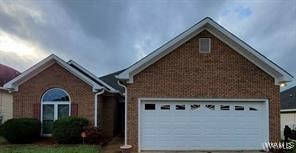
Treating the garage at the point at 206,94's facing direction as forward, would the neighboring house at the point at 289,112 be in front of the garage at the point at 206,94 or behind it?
behind

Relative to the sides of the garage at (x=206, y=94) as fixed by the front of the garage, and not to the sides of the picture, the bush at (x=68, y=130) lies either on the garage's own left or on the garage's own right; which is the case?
on the garage's own right

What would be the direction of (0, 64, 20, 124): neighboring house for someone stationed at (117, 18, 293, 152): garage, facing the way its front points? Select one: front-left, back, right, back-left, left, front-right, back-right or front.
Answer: back-right

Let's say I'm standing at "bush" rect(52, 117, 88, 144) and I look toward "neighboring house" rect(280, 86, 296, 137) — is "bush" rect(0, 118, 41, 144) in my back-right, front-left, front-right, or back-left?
back-left

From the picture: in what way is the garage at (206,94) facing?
toward the camera

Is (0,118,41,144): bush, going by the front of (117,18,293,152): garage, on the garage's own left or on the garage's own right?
on the garage's own right

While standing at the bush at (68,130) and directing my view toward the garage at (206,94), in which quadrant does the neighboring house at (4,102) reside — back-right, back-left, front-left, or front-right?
back-left

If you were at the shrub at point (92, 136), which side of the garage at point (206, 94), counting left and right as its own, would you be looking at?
right
